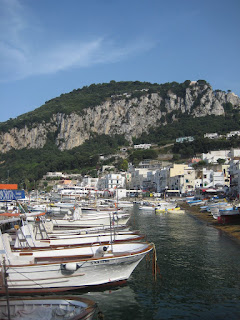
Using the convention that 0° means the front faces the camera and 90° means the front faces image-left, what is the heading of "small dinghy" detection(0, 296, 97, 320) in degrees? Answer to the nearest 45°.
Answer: approximately 270°

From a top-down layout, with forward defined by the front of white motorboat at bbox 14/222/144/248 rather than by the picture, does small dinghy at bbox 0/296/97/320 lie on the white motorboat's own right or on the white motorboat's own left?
on the white motorboat's own right

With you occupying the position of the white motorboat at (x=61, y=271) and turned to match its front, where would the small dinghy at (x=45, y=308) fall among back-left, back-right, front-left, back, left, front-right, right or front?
right

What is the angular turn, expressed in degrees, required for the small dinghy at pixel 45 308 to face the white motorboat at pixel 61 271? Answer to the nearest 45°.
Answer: approximately 90° to its left

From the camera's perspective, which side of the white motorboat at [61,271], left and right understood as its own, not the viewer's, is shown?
right

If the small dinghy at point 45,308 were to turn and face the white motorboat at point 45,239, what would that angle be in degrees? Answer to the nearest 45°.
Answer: approximately 90° to its left

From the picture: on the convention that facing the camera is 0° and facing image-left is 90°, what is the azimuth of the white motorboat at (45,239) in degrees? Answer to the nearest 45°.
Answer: approximately 270°
